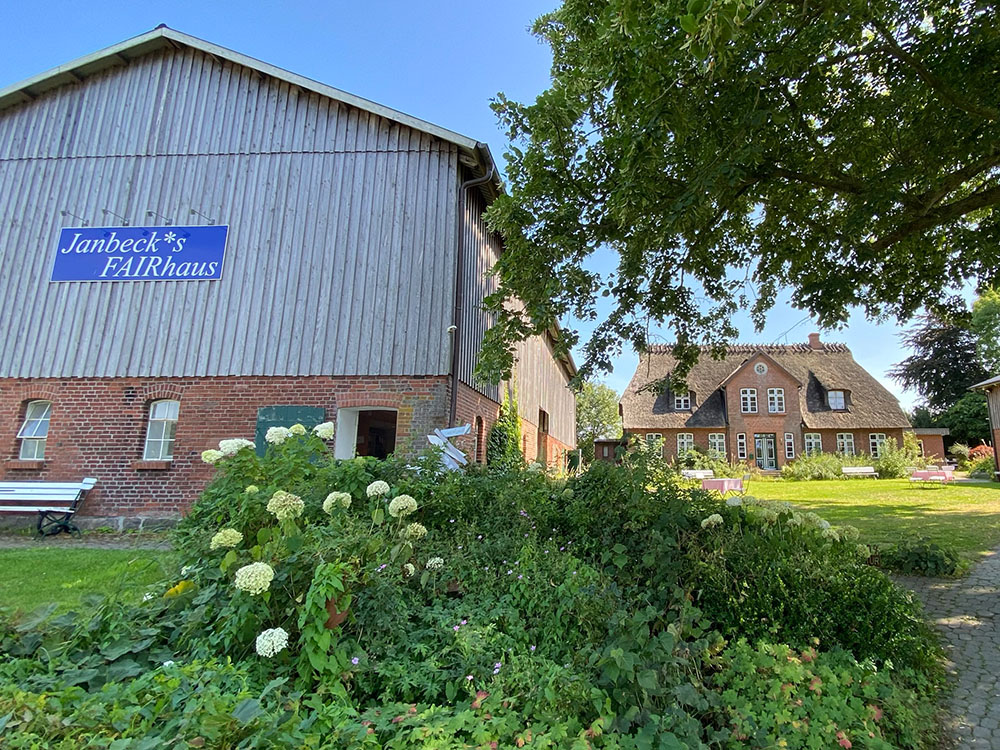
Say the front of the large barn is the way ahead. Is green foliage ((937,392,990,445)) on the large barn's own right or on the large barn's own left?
on the large barn's own left

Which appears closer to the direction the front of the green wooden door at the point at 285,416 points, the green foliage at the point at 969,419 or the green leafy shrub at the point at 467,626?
the green leafy shrub

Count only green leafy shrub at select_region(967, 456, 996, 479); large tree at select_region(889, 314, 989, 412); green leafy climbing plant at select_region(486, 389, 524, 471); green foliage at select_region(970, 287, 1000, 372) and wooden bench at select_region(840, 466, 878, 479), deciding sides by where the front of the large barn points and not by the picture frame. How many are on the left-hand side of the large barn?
5

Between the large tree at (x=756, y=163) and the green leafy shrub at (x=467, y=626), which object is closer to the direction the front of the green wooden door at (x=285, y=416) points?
the green leafy shrub

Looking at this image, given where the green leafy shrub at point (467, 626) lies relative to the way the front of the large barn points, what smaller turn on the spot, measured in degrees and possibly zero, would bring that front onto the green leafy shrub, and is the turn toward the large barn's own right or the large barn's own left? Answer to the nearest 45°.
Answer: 0° — it already faces it

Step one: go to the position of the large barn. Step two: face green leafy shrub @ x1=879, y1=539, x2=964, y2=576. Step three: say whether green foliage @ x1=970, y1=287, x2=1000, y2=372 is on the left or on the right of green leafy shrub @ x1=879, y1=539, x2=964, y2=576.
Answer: left

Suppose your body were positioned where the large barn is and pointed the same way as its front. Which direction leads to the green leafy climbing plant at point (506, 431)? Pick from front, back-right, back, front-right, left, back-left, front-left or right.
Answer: left

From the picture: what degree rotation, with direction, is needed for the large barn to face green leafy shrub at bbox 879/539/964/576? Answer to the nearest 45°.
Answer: approximately 45° to its left

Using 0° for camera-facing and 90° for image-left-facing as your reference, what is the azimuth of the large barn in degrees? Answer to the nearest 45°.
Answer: approximately 0°

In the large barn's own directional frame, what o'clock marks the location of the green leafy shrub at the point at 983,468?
The green leafy shrub is roughly at 9 o'clock from the large barn.

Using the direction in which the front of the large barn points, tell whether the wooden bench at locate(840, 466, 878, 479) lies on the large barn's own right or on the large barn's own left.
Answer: on the large barn's own left

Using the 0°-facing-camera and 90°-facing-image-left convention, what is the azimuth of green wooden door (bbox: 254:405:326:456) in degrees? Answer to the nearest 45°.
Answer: approximately 0°
